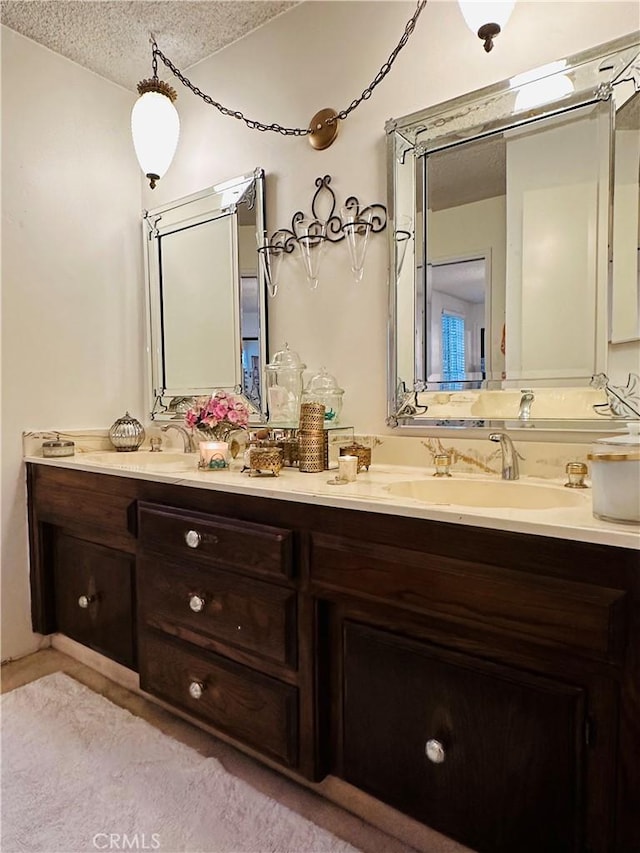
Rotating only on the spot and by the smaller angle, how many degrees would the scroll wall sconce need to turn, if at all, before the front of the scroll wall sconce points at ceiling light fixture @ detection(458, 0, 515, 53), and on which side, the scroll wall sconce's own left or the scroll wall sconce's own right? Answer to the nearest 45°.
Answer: approximately 90° to the scroll wall sconce's own left

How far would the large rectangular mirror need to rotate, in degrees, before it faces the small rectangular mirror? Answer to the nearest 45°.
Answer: approximately 45° to its right

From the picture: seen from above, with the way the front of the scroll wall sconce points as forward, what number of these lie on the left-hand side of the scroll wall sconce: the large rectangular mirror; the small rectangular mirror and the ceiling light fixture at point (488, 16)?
2

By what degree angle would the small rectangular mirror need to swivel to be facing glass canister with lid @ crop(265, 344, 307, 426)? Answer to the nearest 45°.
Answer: approximately 90° to its left

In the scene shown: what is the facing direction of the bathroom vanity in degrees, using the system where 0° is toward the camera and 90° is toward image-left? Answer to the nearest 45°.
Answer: approximately 45°

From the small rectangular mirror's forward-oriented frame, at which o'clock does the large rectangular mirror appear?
The large rectangular mirror is roughly at 9 o'clock from the small rectangular mirror.

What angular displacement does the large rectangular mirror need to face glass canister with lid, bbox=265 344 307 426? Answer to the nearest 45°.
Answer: approximately 45° to its right

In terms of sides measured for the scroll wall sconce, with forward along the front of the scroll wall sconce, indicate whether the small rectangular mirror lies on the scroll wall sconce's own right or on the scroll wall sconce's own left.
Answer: on the scroll wall sconce's own right

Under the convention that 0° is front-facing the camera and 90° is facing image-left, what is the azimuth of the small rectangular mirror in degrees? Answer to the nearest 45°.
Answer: approximately 45°
